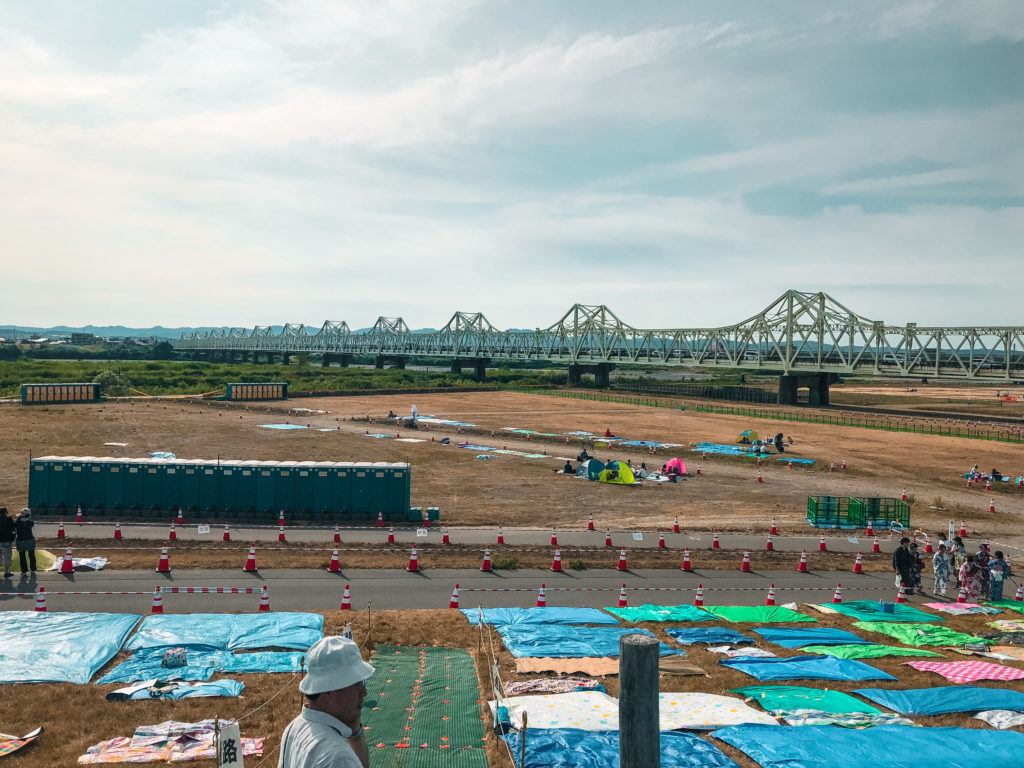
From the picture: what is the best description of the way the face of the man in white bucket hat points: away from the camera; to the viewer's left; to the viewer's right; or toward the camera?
to the viewer's right

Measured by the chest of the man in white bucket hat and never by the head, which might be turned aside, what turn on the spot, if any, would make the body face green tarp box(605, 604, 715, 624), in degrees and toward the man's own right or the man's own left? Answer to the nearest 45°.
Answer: approximately 45° to the man's own left

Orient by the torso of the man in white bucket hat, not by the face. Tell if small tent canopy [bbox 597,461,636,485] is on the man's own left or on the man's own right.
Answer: on the man's own left

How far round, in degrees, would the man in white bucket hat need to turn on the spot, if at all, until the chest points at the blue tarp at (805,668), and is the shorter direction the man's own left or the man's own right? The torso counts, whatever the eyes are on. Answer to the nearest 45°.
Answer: approximately 45° to the man's own left

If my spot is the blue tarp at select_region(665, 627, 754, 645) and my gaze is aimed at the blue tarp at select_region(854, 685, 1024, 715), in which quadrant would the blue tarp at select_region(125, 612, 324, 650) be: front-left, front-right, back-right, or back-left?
back-right

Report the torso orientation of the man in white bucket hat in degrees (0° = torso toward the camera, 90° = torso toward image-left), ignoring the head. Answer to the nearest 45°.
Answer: approximately 270°

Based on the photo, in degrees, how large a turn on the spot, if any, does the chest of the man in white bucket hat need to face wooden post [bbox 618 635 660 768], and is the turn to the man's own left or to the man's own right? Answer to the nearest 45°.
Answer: approximately 45° to the man's own right

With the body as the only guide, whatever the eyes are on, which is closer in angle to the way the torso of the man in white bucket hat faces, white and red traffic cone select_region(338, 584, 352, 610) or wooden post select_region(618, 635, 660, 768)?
the wooden post

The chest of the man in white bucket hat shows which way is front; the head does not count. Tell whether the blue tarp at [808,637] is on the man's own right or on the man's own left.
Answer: on the man's own left

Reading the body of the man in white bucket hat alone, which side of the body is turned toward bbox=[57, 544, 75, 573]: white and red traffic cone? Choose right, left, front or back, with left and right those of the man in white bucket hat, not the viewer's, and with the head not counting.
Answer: left
